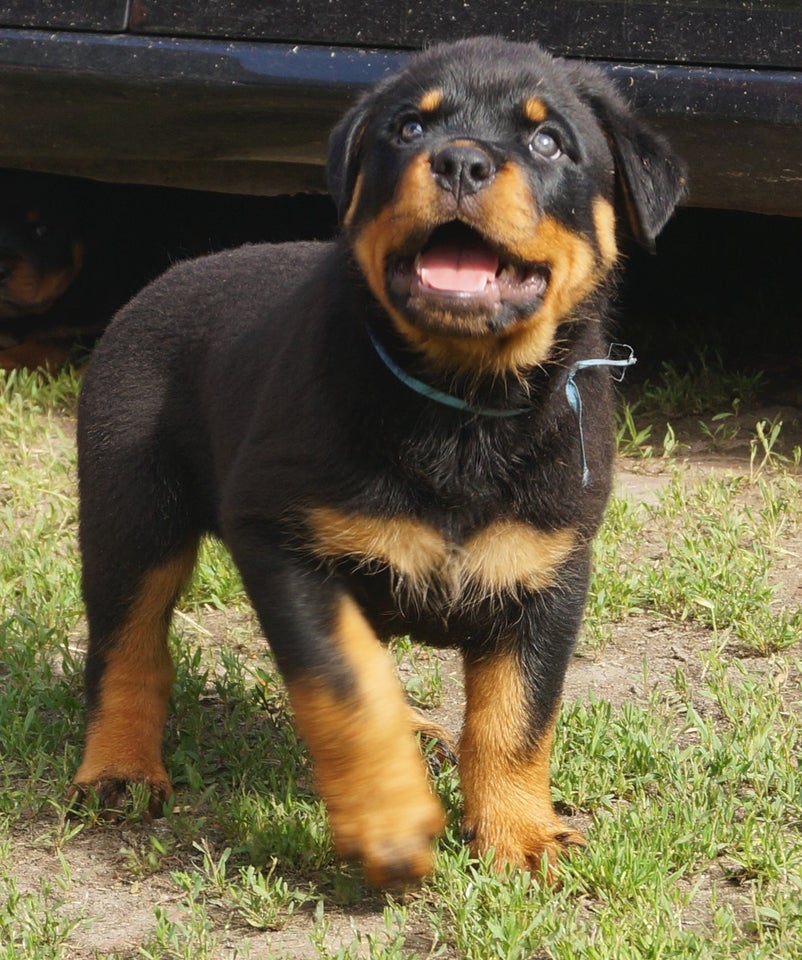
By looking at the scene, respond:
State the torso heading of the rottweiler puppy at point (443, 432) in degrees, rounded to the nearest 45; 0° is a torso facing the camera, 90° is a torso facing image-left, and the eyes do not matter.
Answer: approximately 315°

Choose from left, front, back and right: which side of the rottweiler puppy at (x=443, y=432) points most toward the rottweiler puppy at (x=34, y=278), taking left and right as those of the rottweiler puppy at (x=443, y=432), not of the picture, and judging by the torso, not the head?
back
